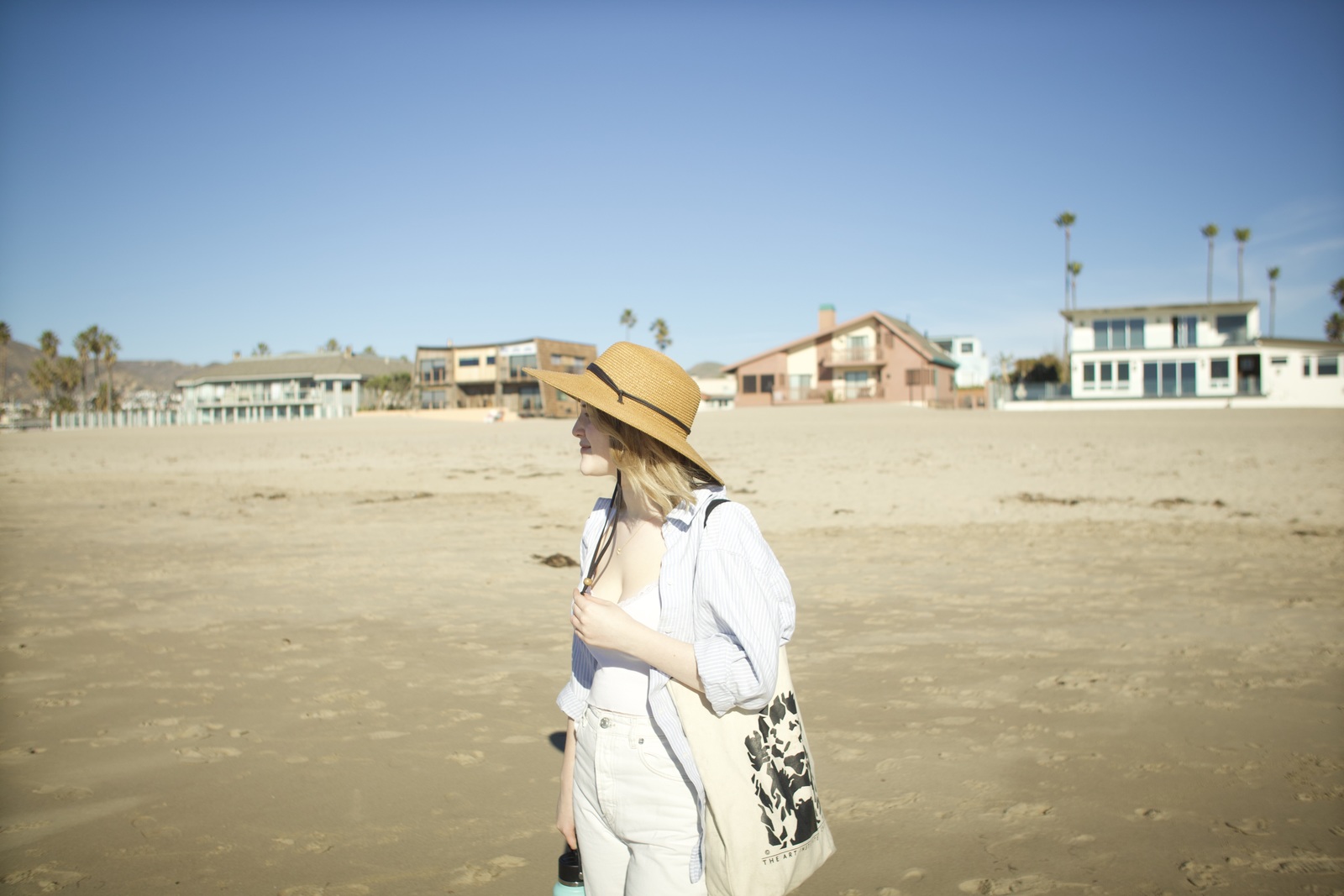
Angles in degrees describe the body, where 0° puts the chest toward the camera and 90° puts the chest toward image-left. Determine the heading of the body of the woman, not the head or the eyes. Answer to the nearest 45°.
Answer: approximately 45°

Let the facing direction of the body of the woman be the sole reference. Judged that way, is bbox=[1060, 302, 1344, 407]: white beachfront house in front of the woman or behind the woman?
behind

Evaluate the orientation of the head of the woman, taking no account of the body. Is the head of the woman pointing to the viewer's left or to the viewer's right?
to the viewer's left

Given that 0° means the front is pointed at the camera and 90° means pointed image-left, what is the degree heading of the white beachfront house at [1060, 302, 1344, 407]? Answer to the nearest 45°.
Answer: approximately 0°

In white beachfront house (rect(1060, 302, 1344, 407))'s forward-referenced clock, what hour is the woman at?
The woman is roughly at 12 o'clock from the white beachfront house.
